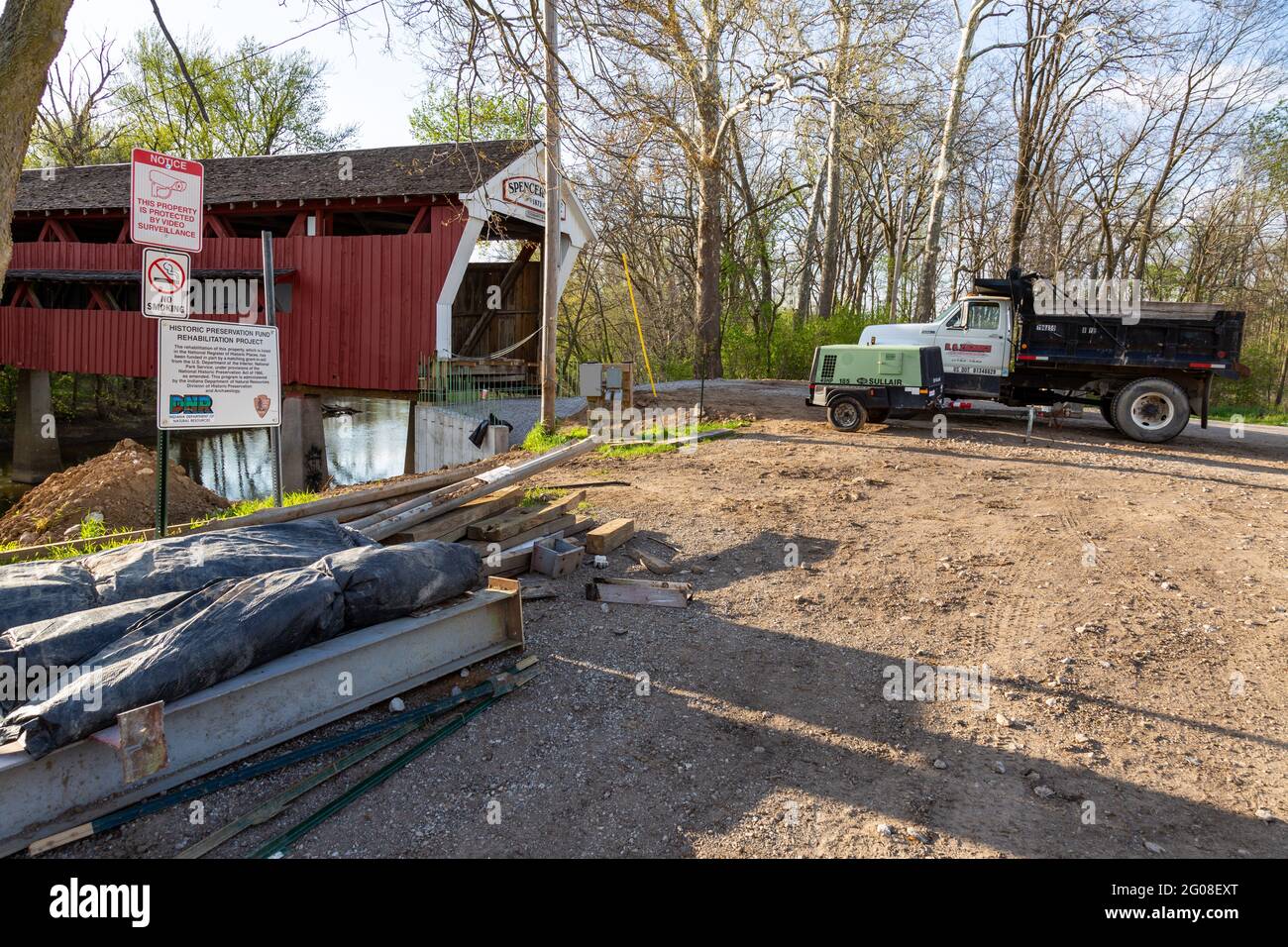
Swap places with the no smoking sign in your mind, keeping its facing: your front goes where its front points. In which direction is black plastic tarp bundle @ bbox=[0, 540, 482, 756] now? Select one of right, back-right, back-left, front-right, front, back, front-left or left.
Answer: front

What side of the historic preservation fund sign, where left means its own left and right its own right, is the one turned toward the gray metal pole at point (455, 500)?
left

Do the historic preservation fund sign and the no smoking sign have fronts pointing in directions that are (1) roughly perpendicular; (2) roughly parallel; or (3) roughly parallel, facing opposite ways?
roughly parallel

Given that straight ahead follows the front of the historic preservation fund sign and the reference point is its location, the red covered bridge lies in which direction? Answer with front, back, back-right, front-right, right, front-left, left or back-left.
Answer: back

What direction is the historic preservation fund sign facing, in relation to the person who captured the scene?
facing the viewer

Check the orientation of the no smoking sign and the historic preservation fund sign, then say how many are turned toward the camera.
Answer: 2

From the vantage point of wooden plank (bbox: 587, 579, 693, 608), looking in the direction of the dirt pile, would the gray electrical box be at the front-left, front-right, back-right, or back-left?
front-right

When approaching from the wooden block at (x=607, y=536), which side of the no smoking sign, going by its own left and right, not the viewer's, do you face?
left

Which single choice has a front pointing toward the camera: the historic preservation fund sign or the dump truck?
the historic preservation fund sign

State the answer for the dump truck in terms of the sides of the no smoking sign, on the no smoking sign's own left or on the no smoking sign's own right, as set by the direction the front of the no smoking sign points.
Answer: on the no smoking sign's own left

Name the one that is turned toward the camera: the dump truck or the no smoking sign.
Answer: the no smoking sign

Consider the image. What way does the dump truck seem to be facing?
to the viewer's left

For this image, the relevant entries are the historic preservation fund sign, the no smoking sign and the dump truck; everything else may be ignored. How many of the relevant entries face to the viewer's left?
1

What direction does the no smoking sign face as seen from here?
toward the camera
